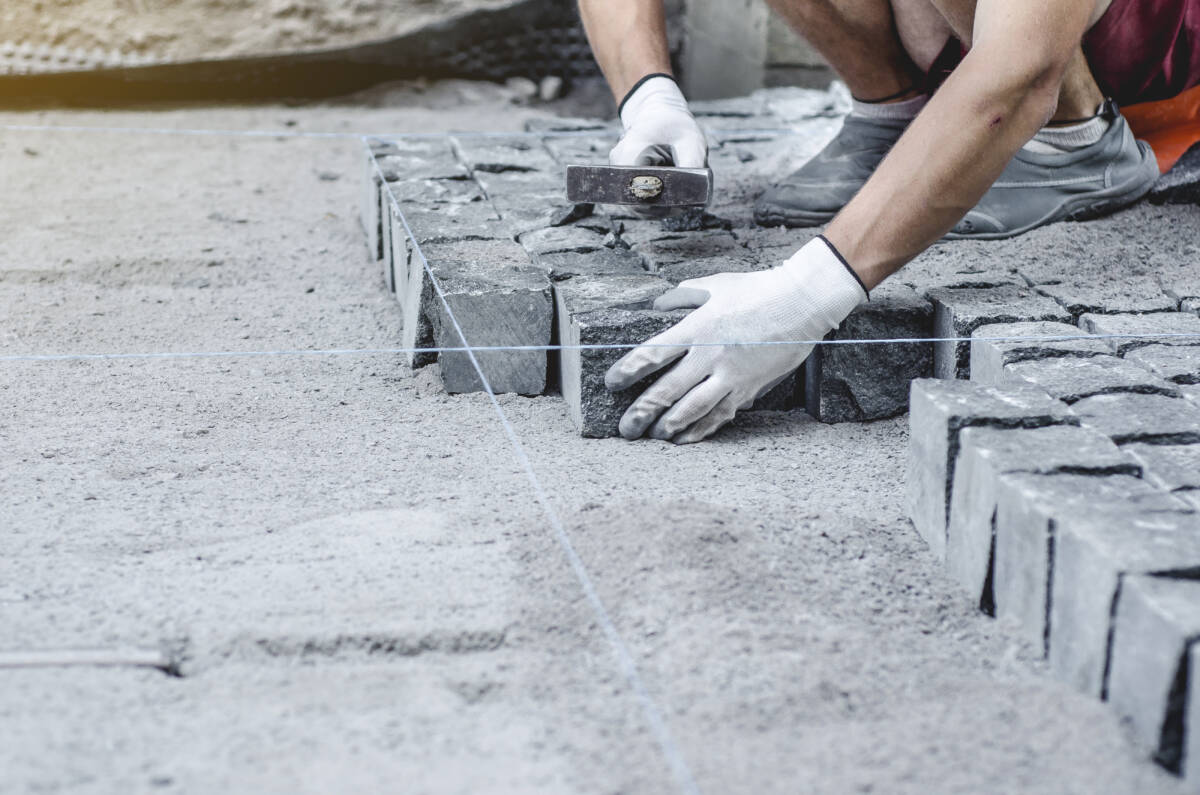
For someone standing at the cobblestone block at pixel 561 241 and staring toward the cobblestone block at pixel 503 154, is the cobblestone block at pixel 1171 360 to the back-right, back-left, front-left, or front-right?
back-right

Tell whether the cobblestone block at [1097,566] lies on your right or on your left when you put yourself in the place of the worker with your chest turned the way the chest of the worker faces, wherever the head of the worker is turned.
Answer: on your left

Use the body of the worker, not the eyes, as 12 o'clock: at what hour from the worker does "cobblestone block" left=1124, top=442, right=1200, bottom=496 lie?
The cobblestone block is roughly at 10 o'clock from the worker.

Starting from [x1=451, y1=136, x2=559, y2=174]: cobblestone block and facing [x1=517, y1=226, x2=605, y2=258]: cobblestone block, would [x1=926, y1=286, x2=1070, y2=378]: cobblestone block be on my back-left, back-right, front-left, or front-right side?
front-left

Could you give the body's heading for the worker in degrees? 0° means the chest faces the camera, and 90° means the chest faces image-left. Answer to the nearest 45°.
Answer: approximately 45°

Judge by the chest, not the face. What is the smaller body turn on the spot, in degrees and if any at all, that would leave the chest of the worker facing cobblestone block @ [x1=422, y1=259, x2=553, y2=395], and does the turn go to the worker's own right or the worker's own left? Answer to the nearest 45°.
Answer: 0° — they already face it

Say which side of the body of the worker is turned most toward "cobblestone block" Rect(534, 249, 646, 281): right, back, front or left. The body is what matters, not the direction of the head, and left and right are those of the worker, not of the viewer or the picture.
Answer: front

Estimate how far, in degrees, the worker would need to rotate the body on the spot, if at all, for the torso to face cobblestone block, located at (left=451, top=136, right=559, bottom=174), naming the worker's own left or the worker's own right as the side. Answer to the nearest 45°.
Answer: approximately 90° to the worker's own right

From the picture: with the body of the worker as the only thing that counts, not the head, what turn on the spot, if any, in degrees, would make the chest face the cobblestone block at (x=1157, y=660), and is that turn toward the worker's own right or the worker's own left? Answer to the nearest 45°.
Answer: approximately 45° to the worker's own left

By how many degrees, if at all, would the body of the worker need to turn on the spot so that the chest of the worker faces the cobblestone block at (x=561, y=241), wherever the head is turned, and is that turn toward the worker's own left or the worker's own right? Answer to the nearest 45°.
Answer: approximately 45° to the worker's own right
